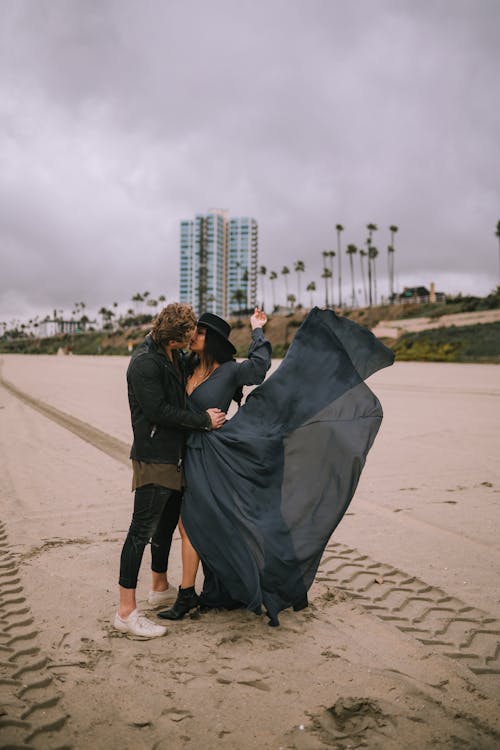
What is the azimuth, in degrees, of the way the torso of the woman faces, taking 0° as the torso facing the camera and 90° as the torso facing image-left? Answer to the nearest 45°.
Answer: approximately 90°

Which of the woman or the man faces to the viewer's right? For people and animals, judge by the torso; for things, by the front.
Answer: the man

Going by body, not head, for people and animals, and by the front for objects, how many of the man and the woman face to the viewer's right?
1

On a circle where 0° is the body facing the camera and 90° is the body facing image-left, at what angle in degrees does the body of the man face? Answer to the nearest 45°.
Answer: approximately 270°

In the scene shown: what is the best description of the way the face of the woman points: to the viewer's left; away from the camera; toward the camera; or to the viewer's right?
to the viewer's left

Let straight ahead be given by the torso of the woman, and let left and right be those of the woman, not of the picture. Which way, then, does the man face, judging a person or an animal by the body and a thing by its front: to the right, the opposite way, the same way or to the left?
the opposite way
